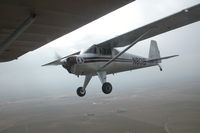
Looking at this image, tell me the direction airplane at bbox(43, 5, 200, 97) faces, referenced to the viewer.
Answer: facing the viewer and to the left of the viewer
